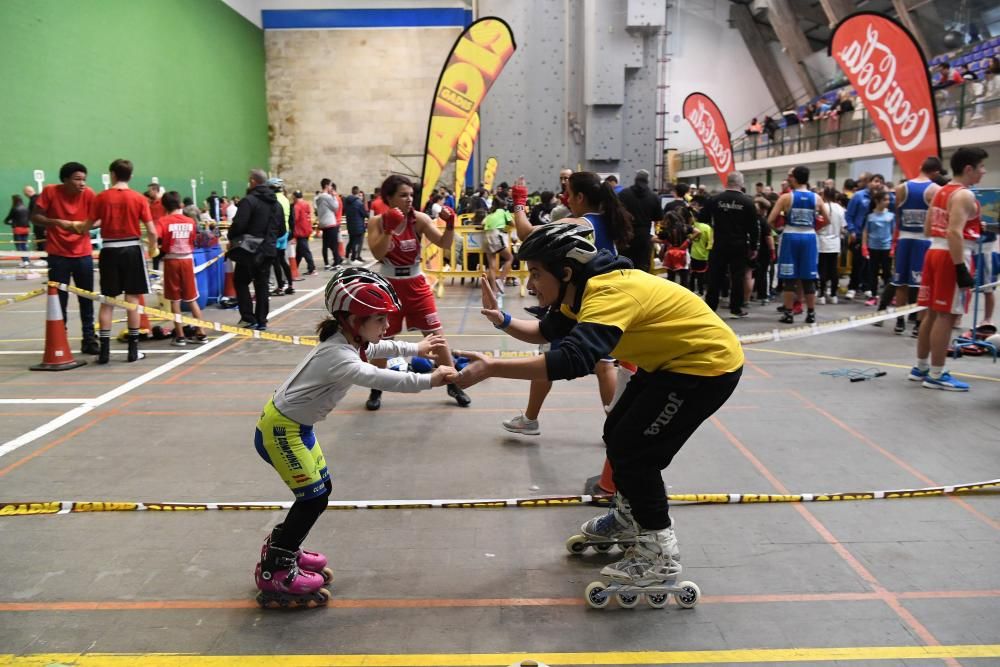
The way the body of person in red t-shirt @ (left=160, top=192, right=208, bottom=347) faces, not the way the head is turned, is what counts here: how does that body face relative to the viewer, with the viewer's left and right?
facing away from the viewer

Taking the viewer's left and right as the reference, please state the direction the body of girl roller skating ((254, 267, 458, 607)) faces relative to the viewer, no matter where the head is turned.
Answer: facing to the right of the viewer

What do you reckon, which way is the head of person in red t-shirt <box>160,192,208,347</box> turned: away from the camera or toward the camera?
away from the camera

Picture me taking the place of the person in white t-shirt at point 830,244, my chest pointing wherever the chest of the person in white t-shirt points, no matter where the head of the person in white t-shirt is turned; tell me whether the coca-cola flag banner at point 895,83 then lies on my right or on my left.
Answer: on my left

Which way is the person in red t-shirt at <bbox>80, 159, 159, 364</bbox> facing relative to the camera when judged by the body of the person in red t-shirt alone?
away from the camera

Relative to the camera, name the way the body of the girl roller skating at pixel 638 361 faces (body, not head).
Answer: to the viewer's left

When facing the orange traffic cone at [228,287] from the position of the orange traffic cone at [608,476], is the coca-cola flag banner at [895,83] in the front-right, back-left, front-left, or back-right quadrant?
front-right

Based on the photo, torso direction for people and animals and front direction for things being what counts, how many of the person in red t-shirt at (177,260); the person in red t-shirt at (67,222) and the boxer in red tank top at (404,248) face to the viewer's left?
0

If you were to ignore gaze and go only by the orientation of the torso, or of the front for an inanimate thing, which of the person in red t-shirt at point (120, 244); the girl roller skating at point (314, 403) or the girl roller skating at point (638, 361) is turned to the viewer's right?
the girl roller skating at point (314, 403)

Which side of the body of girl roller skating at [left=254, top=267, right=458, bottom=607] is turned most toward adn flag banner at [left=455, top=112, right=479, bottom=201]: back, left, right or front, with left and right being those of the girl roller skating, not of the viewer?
left
